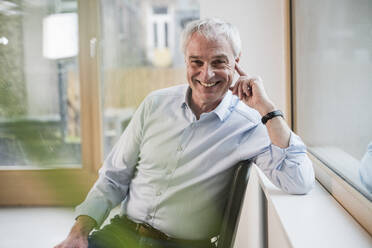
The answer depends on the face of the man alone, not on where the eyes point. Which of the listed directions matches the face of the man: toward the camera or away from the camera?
toward the camera

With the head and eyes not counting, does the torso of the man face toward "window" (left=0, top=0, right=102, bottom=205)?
no

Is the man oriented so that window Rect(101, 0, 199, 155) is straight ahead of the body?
no

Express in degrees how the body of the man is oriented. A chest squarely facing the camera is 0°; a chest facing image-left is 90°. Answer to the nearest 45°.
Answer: approximately 45°
